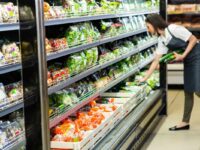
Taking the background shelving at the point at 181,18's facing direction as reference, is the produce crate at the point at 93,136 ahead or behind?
ahead

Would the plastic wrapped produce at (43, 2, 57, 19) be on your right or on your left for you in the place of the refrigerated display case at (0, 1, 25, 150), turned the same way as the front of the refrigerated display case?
on your left

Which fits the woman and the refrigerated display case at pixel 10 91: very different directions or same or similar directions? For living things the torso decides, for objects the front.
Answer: very different directions

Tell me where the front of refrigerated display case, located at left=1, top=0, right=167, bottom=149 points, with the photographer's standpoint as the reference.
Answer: facing the viewer and to the right of the viewer

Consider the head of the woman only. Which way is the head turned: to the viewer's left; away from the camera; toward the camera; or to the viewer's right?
to the viewer's left

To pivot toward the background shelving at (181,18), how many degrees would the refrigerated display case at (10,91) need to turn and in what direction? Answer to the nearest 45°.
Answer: approximately 90° to its left

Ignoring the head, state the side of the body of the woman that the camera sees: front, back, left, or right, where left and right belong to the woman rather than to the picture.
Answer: left

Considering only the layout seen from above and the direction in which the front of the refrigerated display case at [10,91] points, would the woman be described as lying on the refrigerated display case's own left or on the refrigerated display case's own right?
on the refrigerated display case's own left

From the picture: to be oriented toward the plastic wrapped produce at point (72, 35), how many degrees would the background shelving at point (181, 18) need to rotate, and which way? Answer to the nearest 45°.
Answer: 0° — it already faces it

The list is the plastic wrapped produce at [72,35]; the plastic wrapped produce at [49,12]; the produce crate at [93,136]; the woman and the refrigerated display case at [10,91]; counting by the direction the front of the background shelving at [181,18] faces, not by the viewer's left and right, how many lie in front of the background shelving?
5
